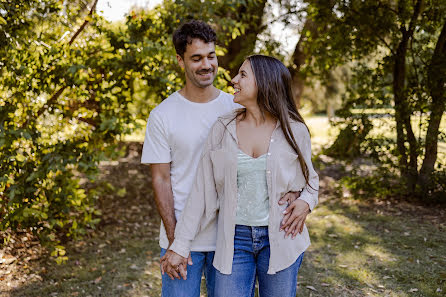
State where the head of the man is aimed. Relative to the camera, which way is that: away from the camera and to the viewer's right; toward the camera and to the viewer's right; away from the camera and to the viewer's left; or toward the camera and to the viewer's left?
toward the camera and to the viewer's right

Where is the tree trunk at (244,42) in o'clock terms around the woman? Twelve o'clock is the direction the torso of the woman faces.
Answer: The tree trunk is roughly at 6 o'clock from the woman.

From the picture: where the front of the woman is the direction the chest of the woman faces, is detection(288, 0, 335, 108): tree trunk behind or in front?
behind

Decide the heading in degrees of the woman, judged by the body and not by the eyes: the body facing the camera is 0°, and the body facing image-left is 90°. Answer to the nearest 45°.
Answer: approximately 0°

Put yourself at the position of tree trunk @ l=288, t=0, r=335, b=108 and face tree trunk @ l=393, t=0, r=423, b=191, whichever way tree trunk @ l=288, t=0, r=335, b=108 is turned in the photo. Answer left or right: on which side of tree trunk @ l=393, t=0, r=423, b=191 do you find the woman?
right

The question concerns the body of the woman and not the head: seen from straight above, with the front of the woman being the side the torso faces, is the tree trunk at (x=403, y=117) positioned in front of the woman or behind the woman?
behind

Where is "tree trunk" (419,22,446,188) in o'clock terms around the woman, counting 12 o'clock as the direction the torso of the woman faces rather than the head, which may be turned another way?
The tree trunk is roughly at 7 o'clock from the woman.

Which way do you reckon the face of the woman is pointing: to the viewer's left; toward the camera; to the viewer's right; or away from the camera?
to the viewer's left
